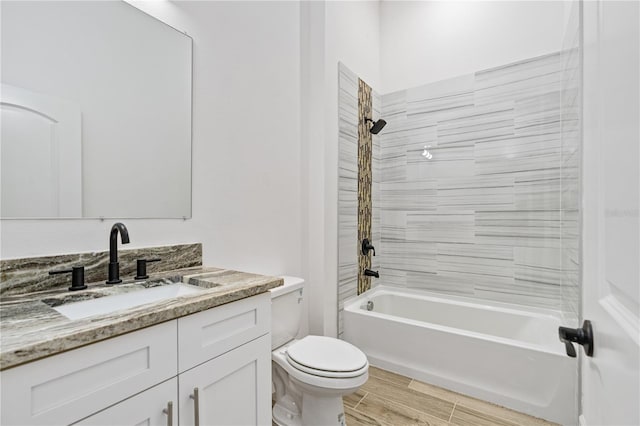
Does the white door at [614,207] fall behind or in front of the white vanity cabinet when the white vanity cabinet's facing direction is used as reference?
in front

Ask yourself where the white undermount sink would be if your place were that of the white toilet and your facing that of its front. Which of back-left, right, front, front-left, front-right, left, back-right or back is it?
right

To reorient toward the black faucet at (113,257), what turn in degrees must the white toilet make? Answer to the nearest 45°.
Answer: approximately 90° to its right

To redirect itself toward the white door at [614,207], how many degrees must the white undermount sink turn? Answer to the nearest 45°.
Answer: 0° — it already faces it

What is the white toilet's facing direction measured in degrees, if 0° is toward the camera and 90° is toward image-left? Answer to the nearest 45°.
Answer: approximately 315°

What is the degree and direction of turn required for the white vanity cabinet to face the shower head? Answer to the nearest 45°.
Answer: approximately 90° to its left

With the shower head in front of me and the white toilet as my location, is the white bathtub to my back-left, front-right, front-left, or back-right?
front-right

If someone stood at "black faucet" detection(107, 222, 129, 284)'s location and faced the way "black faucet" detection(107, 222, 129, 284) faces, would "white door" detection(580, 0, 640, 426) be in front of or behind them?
in front

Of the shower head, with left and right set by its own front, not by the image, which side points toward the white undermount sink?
right

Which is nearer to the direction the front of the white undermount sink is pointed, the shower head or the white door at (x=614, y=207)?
the white door

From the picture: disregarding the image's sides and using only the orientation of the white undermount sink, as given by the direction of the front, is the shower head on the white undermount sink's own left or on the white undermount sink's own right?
on the white undermount sink's own left

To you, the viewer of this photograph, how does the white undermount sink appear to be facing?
facing the viewer and to the right of the viewer

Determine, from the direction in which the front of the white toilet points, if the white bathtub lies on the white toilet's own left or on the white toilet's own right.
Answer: on the white toilet's own left

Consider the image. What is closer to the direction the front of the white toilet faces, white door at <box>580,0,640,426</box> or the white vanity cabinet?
the white door
